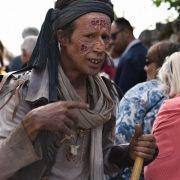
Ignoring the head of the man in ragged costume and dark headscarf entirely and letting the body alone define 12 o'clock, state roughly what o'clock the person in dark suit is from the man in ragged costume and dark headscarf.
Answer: The person in dark suit is roughly at 8 o'clock from the man in ragged costume and dark headscarf.

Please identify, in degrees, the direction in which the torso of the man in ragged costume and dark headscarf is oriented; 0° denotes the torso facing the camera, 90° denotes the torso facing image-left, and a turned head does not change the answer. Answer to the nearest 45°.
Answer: approximately 315°

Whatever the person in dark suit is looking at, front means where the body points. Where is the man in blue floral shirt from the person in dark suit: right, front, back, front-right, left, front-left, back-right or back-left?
left

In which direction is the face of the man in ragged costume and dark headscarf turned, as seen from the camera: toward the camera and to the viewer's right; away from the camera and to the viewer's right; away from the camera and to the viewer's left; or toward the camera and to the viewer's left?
toward the camera and to the viewer's right
